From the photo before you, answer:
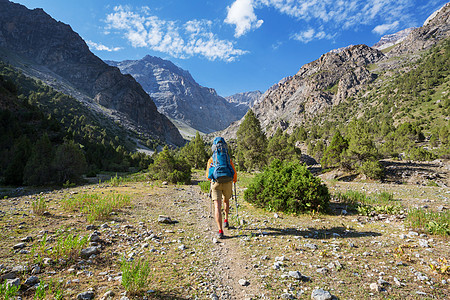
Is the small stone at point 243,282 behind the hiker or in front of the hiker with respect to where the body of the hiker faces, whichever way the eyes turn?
behind

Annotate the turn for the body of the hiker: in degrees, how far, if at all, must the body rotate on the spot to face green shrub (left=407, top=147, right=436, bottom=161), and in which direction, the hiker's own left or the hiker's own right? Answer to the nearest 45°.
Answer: approximately 45° to the hiker's own right

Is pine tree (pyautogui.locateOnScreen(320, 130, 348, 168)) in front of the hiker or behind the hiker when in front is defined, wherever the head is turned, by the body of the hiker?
in front

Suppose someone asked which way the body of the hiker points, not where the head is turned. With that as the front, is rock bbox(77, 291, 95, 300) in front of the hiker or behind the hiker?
behind

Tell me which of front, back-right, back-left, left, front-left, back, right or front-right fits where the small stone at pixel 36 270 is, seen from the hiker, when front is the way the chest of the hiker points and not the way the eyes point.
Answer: back-left

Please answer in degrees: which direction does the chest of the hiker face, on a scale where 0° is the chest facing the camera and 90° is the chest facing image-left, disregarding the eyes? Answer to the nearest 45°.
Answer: approximately 180°

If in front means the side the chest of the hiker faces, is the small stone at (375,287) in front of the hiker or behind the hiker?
behind

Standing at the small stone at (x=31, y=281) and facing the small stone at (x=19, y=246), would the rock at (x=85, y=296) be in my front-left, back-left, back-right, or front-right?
back-right

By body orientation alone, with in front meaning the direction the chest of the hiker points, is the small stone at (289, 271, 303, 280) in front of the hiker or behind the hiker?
behind

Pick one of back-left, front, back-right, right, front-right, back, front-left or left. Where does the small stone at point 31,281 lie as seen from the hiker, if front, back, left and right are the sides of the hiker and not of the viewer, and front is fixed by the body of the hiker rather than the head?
back-left
